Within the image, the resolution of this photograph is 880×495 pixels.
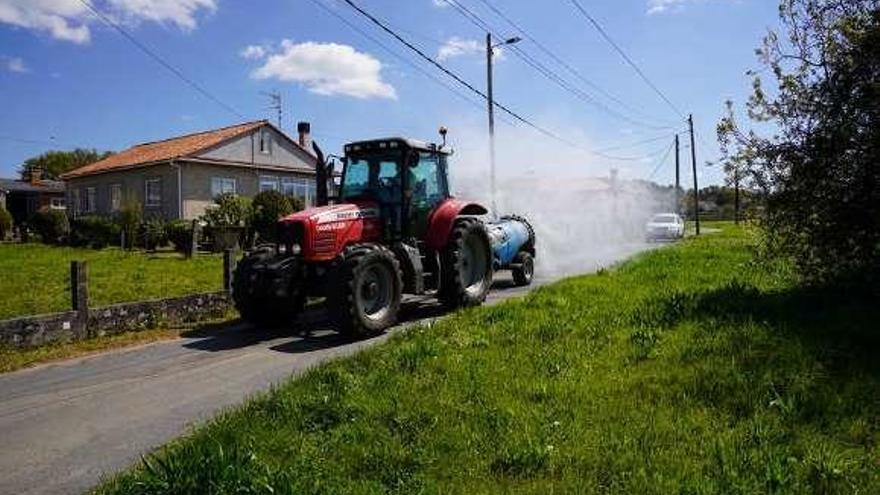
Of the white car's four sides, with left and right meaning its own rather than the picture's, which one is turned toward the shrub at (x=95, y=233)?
front

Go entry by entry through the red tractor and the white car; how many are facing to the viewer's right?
0

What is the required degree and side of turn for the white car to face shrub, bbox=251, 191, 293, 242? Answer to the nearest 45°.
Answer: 0° — it already faces it

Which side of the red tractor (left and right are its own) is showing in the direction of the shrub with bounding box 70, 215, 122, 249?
right

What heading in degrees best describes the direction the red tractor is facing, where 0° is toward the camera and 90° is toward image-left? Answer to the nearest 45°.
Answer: approximately 45°

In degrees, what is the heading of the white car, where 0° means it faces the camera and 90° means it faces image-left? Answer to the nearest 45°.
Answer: approximately 45°

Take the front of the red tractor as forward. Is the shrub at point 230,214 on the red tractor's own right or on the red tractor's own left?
on the red tractor's own right

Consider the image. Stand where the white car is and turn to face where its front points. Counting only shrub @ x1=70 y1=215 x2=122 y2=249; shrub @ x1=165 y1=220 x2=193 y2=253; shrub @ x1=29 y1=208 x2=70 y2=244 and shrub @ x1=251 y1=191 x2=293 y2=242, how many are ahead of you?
4

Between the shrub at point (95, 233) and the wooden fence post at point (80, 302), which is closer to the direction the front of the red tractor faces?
the wooden fence post

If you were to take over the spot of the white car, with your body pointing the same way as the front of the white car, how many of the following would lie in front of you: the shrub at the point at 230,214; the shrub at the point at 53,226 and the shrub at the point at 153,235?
3

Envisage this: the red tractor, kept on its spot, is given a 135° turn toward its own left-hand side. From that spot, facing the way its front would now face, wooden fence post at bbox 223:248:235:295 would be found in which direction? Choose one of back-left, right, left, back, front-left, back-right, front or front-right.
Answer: back-left
